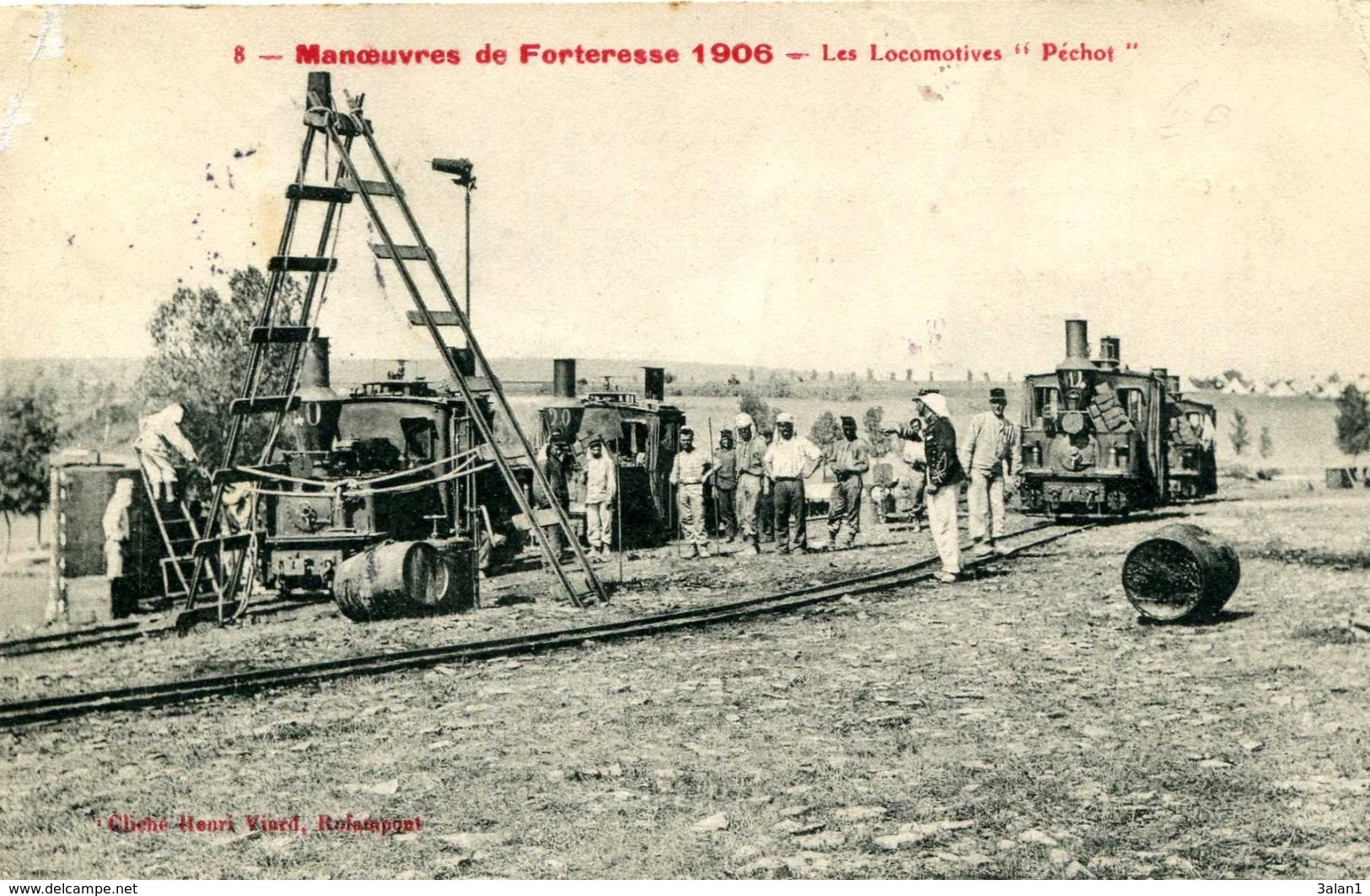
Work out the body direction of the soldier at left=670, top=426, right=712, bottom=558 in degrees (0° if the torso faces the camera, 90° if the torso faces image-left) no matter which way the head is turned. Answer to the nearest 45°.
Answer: approximately 0°

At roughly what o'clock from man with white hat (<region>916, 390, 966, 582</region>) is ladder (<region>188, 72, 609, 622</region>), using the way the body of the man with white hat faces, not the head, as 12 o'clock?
The ladder is roughly at 11 o'clock from the man with white hat.

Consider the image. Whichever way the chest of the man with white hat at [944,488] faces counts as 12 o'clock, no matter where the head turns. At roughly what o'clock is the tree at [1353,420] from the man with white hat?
The tree is roughly at 5 o'clock from the man with white hat.

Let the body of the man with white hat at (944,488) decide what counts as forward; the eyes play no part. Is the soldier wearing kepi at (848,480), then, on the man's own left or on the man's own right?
on the man's own right

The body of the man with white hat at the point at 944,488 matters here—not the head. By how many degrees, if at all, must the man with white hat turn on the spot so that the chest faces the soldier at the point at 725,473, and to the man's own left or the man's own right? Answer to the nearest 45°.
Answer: approximately 45° to the man's own right

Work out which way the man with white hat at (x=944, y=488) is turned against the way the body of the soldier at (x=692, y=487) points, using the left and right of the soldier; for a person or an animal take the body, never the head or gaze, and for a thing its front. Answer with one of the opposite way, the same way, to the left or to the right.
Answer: to the right

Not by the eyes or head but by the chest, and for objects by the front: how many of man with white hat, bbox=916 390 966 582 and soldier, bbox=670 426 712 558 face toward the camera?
1

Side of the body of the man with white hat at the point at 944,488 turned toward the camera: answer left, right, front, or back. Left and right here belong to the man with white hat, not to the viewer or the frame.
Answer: left

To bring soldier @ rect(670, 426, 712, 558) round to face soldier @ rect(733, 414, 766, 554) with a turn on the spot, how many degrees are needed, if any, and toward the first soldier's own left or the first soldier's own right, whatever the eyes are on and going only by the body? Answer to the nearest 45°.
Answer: approximately 90° to the first soldier's own left

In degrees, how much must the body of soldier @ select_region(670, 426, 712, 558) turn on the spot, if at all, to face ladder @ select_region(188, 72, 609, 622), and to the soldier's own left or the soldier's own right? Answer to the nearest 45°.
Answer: approximately 45° to the soldier's own right
